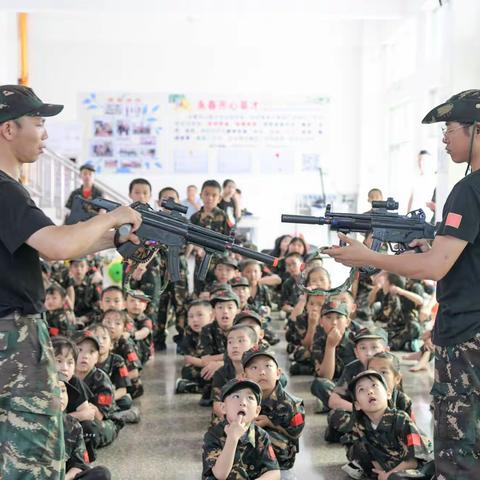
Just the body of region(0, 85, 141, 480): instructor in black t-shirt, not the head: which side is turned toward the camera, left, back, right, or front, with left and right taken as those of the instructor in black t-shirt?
right

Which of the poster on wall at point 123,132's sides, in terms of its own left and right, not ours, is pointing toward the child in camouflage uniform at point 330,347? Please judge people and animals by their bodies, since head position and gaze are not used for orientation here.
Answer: front

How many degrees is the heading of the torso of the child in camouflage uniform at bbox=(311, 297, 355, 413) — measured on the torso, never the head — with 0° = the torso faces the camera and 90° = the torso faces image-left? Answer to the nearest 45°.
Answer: approximately 0°

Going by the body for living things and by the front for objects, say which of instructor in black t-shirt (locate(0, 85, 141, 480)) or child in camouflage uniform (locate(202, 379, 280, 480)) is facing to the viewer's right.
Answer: the instructor in black t-shirt

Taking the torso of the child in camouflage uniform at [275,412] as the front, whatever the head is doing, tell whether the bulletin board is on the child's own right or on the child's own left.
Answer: on the child's own right

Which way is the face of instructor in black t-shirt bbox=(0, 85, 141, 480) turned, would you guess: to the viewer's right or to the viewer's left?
to the viewer's right

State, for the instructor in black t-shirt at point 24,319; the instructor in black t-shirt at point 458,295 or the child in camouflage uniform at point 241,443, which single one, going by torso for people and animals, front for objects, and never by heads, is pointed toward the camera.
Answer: the child in camouflage uniform

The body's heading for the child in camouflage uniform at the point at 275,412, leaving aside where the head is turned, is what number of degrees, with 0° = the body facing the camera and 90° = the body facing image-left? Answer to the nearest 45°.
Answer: approximately 45°

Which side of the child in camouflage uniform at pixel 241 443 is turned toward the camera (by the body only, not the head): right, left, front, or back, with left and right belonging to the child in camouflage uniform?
front

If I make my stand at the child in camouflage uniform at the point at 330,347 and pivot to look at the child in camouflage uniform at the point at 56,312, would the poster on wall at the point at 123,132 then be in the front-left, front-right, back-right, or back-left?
front-right

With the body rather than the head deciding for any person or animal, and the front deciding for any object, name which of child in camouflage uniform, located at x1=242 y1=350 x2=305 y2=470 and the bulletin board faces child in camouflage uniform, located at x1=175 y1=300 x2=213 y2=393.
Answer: the bulletin board

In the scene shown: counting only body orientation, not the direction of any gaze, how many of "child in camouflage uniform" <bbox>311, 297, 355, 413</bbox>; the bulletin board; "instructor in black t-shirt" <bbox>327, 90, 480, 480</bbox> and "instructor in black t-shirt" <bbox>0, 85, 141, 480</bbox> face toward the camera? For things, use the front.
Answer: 2

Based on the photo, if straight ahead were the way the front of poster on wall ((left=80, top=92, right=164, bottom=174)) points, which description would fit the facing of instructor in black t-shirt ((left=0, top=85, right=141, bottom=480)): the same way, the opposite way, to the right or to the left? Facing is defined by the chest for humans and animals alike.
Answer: to the left

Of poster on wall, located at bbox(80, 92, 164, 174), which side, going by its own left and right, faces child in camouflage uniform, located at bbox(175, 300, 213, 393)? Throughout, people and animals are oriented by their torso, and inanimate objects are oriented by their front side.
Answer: front

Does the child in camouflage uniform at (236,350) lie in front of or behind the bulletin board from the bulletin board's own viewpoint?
in front

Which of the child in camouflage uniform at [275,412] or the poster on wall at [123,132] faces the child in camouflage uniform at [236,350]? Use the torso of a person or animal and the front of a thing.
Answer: the poster on wall

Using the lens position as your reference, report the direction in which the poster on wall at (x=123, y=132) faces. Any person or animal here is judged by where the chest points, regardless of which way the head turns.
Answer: facing the viewer
